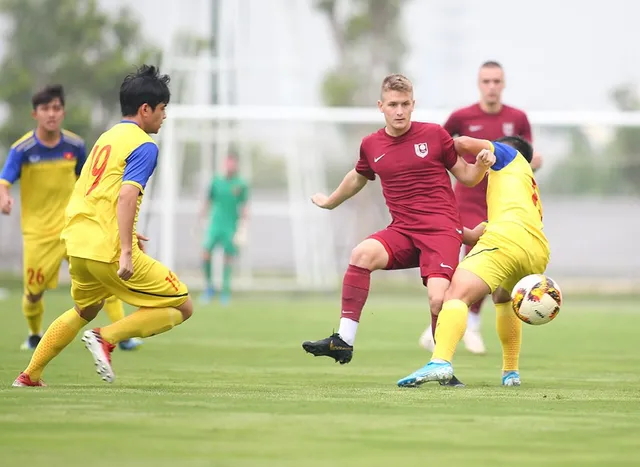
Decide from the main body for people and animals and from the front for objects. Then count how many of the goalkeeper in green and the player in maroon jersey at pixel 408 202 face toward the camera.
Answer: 2

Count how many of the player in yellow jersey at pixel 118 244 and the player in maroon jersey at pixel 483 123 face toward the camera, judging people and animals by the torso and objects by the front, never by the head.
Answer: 1

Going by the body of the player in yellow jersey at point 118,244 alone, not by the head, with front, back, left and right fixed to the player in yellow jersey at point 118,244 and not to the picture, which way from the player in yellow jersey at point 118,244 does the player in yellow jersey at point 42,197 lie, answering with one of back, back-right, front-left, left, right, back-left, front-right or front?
front-left

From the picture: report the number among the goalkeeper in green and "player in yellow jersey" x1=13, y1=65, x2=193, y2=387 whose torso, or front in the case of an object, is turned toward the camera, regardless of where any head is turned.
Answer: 1

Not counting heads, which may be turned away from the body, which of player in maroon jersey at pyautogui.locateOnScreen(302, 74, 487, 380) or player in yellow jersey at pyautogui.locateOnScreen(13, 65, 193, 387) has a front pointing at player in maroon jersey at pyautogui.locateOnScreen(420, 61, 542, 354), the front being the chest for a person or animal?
the player in yellow jersey

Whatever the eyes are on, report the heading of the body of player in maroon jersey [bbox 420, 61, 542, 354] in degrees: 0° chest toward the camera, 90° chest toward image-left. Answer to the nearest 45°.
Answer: approximately 0°

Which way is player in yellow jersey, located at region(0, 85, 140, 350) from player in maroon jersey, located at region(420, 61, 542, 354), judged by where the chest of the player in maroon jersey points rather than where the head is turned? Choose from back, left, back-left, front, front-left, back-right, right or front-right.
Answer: right
